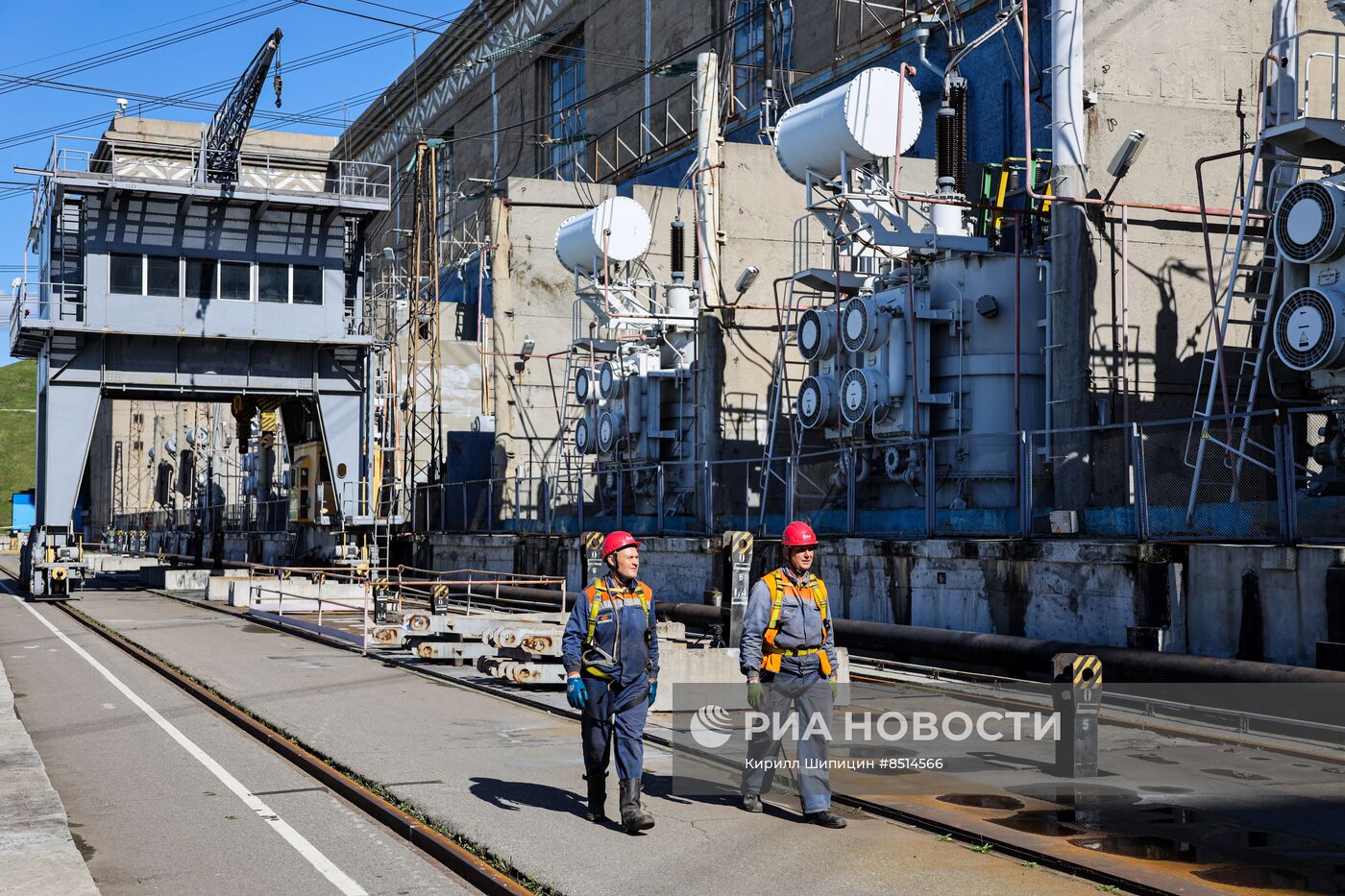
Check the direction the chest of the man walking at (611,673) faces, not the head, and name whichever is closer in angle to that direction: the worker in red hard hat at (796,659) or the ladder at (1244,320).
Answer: the worker in red hard hat

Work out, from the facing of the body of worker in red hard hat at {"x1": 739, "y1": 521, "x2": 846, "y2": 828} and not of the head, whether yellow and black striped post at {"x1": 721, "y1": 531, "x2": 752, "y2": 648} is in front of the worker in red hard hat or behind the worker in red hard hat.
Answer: behind

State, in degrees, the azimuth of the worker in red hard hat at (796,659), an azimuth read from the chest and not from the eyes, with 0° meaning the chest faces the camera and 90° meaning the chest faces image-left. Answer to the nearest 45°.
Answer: approximately 315°

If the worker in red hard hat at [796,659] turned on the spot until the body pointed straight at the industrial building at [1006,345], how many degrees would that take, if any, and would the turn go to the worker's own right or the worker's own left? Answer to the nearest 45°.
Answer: approximately 135° to the worker's own left

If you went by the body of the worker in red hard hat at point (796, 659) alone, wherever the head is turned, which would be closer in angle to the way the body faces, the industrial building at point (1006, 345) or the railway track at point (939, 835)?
the railway track

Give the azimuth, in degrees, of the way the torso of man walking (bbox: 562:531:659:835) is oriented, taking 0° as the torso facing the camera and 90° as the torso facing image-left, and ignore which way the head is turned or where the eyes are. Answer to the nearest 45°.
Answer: approximately 315°

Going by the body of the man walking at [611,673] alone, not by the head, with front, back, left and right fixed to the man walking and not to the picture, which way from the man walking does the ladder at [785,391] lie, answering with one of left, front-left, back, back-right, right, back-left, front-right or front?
back-left

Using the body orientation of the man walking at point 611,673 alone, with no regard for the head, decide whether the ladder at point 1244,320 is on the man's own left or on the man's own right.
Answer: on the man's own left

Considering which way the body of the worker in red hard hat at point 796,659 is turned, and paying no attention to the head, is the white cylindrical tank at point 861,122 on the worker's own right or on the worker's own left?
on the worker's own left

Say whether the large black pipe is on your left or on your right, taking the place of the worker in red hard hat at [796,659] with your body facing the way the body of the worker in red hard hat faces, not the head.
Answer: on your left

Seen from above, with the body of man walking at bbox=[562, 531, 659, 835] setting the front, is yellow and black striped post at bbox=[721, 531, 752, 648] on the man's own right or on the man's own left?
on the man's own left
